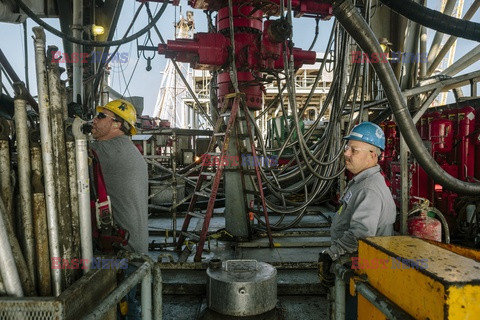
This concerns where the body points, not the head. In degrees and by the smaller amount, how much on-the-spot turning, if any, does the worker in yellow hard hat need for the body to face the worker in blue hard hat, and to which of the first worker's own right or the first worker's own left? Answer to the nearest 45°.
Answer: approximately 135° to the first worker's own left

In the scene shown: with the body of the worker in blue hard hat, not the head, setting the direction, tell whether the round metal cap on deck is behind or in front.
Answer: in front

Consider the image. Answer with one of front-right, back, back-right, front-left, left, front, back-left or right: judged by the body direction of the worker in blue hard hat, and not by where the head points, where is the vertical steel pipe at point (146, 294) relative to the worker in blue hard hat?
front-left

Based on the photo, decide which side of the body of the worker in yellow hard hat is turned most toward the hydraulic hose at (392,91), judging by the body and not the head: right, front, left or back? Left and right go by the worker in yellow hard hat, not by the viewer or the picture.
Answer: back

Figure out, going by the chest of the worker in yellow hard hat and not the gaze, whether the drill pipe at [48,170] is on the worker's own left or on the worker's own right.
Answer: on the worker's own left

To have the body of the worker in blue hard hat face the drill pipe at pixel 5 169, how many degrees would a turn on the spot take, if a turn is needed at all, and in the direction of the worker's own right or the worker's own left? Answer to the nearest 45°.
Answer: approximately 45° to the worker's own left

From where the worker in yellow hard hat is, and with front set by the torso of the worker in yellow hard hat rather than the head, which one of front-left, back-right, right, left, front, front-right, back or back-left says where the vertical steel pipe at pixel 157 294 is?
left

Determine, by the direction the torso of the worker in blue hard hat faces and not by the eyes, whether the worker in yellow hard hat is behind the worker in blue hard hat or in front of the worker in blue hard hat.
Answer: in front

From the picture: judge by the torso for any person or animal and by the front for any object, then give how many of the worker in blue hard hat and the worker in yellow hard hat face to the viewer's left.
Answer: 2

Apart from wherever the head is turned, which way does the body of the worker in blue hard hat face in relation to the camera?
to the viewer's left

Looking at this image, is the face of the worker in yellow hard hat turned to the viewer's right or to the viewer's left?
to the viewer's left

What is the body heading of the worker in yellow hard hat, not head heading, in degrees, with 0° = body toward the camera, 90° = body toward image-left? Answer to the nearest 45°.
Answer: approximately 90°

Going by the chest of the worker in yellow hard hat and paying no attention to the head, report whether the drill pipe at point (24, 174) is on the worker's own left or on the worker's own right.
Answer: on the worker's own left

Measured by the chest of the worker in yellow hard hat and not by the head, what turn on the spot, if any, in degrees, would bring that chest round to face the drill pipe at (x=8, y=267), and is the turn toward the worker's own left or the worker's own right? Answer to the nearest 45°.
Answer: approximately 90° to the worker's own left
